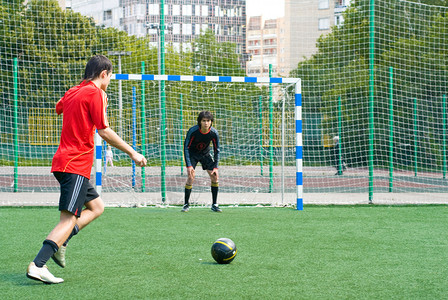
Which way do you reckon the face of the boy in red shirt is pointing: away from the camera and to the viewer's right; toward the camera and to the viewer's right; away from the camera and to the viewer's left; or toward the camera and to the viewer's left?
away from the camera and to the viewer's right

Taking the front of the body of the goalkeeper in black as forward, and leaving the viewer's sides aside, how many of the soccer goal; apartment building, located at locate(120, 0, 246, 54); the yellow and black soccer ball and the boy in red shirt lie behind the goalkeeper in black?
2

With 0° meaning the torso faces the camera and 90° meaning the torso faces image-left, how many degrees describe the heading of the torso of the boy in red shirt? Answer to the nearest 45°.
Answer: approximately 225°

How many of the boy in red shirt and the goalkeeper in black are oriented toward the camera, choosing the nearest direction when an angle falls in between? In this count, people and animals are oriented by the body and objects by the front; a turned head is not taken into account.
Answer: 1

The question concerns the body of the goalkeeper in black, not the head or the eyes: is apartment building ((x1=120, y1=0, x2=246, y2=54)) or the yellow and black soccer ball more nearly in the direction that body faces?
the yellow and black soccer ball

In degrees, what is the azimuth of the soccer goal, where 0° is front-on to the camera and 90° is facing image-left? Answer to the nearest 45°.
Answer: approximately 0°

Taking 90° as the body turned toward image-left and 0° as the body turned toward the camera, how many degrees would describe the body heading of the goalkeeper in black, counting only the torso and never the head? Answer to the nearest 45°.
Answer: approximately 0°

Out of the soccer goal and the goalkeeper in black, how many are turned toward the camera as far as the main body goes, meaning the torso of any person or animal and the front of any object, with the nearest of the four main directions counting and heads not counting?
2

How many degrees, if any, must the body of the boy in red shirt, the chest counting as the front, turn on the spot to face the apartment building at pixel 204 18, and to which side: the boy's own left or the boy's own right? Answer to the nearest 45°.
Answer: approximately 45° to the boy's own left
